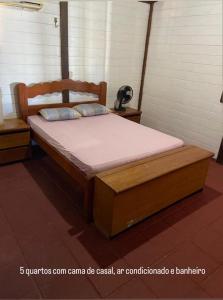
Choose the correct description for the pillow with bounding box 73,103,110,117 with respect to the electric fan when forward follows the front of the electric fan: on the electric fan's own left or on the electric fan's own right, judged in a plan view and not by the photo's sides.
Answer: on the electric fan's own right

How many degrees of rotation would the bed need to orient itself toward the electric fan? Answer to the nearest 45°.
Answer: approximately 135° to its left

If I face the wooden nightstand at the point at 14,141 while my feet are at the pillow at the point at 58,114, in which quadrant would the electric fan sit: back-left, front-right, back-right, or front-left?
back-right

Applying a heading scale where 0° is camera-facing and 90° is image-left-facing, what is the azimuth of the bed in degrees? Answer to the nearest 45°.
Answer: approximately 315°

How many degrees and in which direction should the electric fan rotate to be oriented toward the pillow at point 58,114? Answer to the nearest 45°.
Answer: approximately 90° to its right

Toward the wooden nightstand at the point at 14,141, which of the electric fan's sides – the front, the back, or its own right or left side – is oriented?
right

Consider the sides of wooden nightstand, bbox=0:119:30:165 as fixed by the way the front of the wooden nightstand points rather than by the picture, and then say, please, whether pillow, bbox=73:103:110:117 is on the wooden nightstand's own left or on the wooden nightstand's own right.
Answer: on the wooden nightstand's own left
